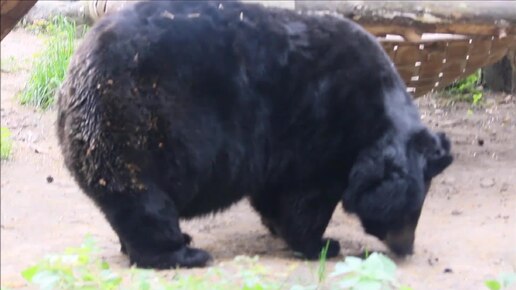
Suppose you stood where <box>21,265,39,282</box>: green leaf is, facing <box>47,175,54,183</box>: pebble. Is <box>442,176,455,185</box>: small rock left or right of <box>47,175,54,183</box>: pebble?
right

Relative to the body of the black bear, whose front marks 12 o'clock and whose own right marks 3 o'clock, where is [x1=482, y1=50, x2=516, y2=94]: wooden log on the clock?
The wooden log is roughly at 10 o'clock from the black bear.

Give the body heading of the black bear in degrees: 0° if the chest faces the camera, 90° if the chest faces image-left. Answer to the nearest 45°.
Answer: approximately 270°

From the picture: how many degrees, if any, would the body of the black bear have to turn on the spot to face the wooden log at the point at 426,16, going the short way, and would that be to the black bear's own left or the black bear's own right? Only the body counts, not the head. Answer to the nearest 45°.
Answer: approximately 45° to the black bear's own left

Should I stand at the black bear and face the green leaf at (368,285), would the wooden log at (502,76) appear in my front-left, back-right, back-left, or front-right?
back-left

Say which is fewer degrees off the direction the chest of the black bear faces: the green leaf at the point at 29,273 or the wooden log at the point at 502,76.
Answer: the wooden log

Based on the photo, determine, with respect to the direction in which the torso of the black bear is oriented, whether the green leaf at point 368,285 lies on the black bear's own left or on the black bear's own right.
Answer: on the black bear's own right
